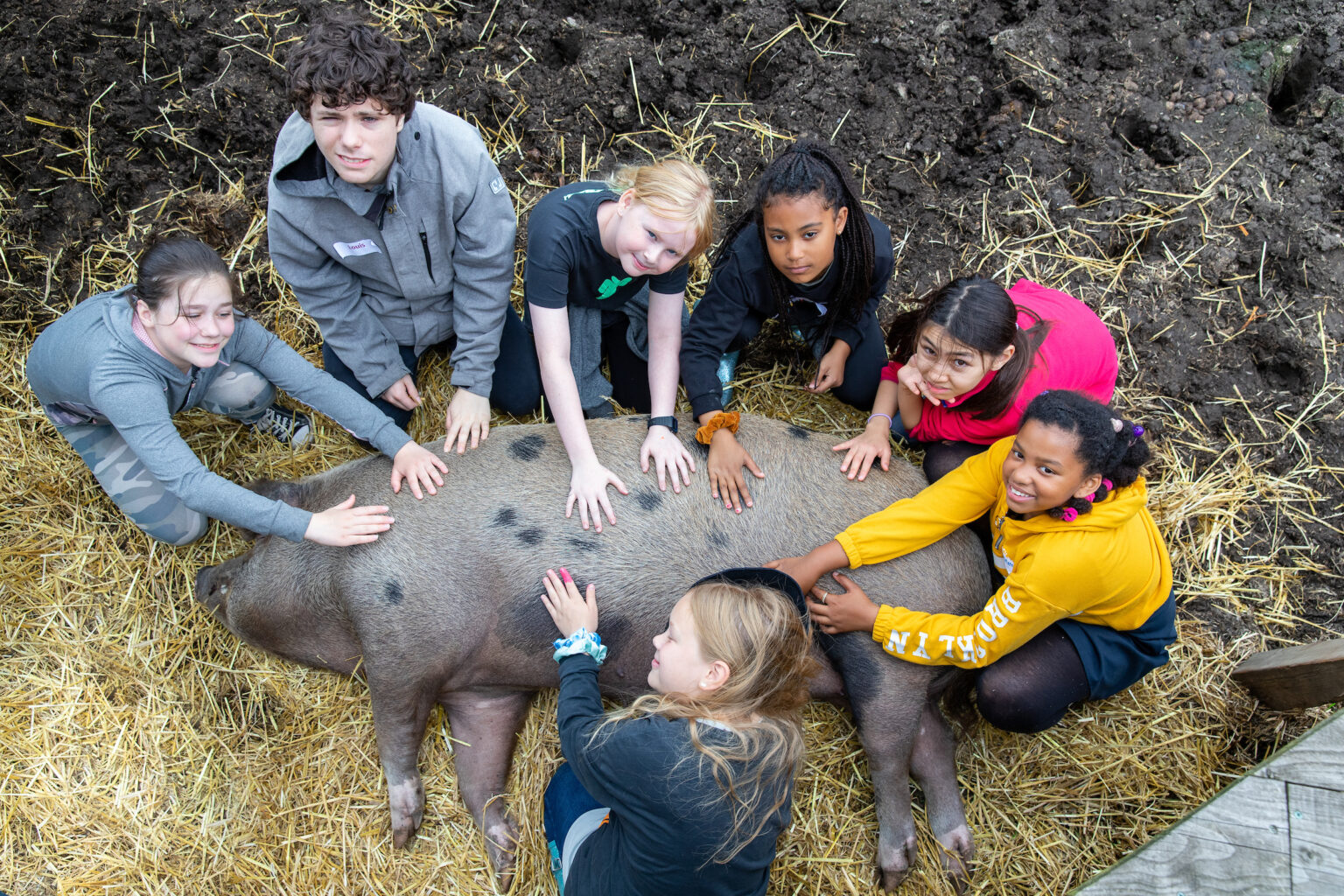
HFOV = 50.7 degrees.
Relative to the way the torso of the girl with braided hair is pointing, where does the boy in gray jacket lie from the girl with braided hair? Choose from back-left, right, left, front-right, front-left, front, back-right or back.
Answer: right

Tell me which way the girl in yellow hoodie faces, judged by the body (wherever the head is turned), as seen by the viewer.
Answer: to the viewer's left

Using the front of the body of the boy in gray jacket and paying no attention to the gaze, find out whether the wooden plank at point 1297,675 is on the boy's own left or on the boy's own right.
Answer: on the boy's own left

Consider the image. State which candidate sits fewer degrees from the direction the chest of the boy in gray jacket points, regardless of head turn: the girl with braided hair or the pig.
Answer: the pig

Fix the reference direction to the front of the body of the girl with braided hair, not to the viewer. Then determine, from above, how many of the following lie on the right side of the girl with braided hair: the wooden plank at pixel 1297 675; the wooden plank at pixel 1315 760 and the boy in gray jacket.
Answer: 1

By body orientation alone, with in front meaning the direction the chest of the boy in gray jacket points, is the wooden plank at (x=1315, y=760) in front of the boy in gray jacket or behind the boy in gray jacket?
in front

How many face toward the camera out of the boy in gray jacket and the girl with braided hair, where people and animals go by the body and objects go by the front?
2
